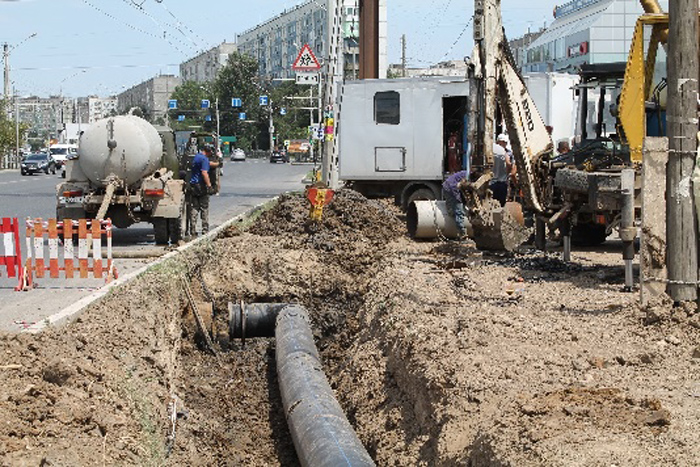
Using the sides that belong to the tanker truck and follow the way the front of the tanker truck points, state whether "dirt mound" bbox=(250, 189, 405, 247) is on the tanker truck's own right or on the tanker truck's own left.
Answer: on the tanker truck's own right

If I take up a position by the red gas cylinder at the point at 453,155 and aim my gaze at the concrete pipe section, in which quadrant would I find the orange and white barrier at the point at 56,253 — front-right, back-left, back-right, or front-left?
front-right

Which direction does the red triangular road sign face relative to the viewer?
toward the camera

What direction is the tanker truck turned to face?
away from the camera

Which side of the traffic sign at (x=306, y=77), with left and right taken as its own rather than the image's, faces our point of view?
front

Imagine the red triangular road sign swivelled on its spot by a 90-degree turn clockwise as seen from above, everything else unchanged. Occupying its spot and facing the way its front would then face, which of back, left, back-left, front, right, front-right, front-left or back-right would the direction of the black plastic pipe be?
left

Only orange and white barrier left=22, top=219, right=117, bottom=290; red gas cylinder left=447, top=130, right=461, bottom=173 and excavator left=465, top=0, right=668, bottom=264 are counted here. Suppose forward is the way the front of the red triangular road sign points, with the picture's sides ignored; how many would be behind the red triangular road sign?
0
